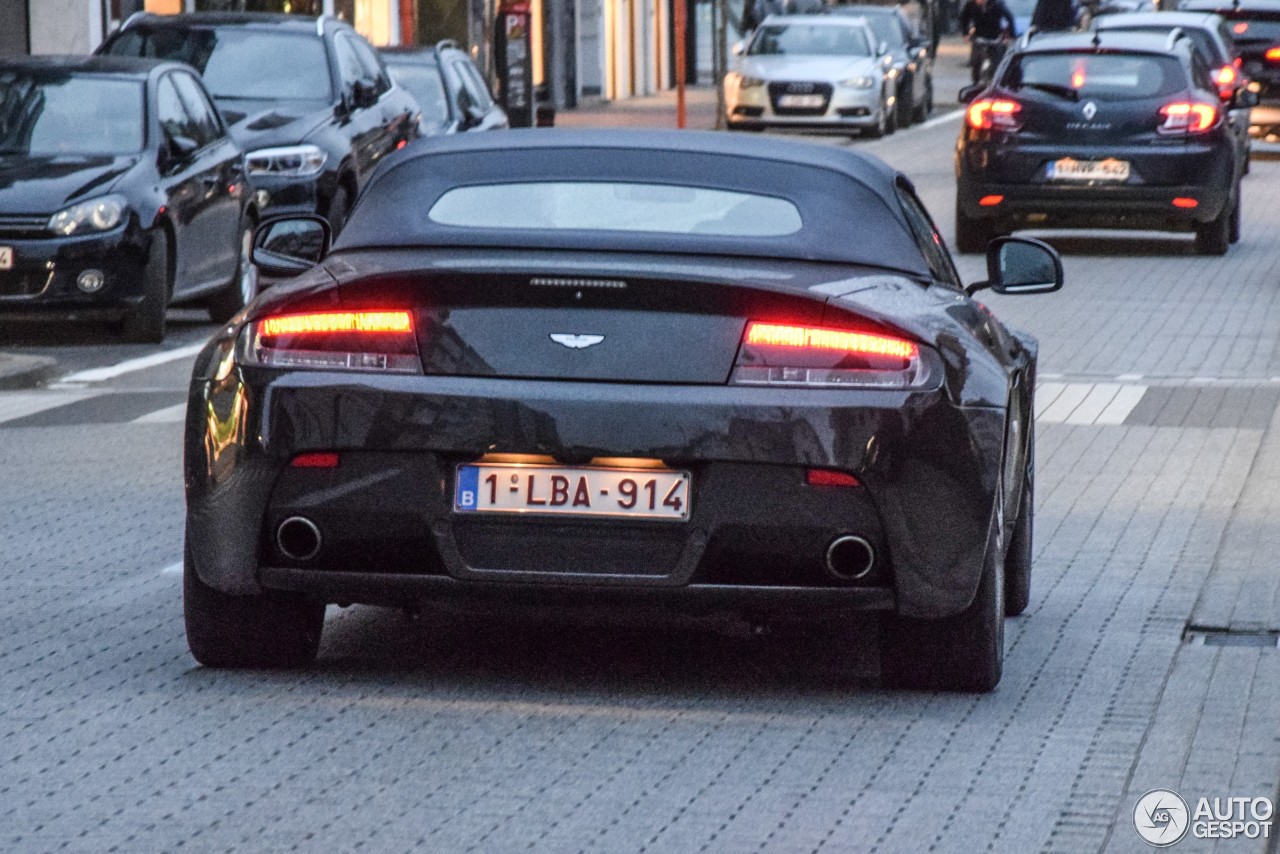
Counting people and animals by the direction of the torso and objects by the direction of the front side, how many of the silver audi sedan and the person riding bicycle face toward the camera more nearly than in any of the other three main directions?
2

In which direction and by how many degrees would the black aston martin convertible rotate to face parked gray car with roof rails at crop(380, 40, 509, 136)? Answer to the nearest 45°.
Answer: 0° — it already faces it

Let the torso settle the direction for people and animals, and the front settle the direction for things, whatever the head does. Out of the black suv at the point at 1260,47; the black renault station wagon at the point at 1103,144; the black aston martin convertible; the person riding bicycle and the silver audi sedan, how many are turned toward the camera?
2

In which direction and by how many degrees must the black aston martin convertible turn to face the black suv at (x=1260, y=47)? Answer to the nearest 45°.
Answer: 0° — it already faces it

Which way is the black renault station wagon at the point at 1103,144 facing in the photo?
away from the camera

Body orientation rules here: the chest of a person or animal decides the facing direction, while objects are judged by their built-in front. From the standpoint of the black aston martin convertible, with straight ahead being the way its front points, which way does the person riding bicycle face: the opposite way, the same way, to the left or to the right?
the opposite way

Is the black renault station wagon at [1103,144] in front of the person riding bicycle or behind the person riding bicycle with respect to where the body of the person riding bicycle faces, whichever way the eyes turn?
in front

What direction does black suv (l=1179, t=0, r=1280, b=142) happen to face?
away from the camera

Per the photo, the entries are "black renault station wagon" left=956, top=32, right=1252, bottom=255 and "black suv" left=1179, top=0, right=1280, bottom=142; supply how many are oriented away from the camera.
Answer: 2

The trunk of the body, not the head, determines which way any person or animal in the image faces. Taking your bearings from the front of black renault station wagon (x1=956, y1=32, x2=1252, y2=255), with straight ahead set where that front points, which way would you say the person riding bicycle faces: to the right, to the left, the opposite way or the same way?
the opposite way

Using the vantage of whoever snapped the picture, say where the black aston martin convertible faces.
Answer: facing away from the viewer

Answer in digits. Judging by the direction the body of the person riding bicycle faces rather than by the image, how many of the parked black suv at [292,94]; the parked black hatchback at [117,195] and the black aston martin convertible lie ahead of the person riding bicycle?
3

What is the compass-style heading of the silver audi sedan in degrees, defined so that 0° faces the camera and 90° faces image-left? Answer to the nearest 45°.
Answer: approximately 0°
